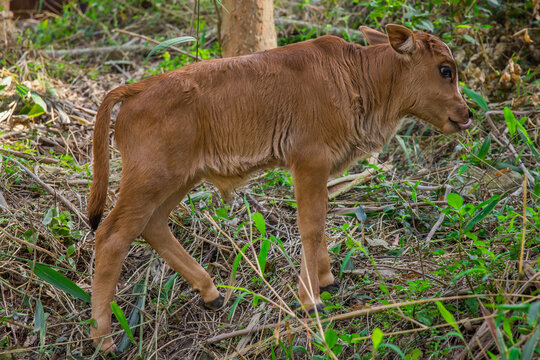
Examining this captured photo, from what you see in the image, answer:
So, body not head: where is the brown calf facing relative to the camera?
to the viewer's right

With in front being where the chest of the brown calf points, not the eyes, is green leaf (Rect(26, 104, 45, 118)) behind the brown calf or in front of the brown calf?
behind

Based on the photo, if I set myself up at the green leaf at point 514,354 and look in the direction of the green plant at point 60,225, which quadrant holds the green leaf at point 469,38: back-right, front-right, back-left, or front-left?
front-right

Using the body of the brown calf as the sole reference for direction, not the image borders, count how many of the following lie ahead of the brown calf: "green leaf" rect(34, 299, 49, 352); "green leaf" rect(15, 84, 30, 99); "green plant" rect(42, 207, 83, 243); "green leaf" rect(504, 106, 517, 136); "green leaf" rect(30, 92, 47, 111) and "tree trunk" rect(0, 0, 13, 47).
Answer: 1

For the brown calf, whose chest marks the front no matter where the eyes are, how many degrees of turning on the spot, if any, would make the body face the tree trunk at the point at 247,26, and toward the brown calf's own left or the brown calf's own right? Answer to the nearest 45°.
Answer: approximately 90° to the brown calf's own left

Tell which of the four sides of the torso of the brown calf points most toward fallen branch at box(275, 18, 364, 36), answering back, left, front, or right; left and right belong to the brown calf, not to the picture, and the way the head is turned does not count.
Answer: left

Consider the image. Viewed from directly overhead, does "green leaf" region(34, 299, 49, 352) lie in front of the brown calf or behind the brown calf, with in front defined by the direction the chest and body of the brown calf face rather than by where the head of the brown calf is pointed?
behind

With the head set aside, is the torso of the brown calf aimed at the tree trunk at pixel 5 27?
no

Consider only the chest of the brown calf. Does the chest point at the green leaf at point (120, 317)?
no

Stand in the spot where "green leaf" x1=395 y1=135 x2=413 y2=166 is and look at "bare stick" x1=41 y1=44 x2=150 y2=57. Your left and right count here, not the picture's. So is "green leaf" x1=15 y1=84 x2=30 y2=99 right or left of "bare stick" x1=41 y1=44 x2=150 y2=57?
left

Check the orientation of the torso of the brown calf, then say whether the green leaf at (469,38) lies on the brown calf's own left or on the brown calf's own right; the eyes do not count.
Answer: on the brown calf's own left

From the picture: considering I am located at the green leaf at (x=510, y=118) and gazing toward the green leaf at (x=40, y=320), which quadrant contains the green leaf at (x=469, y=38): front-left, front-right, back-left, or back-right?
back-right

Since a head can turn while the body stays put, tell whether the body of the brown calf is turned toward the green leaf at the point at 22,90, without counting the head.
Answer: no

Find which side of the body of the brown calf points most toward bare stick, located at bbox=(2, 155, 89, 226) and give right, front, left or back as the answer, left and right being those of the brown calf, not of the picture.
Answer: back

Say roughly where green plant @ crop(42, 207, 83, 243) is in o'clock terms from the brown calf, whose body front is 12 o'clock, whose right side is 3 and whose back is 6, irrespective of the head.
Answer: The green plant is roughly at 6 o'clock from the brown calf.

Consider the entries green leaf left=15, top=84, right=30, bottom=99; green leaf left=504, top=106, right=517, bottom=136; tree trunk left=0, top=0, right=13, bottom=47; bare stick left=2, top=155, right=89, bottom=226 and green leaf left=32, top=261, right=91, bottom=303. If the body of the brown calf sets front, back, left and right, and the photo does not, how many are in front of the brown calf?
1

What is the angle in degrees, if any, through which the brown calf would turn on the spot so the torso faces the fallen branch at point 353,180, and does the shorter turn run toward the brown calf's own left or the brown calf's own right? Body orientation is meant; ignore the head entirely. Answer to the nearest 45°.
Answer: approximately 45° to the brown calf's own left

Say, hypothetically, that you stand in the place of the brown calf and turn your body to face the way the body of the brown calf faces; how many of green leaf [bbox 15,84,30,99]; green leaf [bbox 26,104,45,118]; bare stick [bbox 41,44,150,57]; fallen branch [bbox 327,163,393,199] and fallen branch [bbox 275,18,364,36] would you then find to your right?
0
